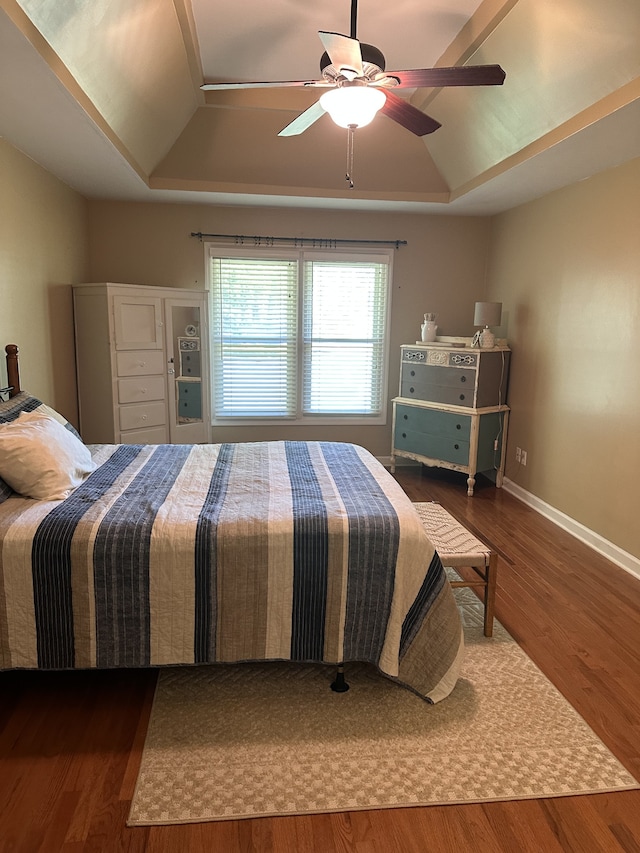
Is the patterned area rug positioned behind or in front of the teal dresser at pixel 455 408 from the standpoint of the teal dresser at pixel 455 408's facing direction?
in front

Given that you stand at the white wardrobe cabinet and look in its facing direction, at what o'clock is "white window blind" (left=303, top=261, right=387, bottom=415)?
The white window blind is roughly at 10 o'clock from the white wardrobe cabinet.

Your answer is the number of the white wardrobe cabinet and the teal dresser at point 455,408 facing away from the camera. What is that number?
0

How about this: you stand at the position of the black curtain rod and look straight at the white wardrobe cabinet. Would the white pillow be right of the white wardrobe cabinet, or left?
left

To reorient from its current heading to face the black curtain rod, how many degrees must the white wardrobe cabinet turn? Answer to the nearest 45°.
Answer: approximately 45° to its left

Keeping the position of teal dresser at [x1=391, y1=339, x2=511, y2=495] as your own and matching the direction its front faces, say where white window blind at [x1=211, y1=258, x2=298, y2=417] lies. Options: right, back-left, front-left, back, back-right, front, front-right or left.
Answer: front-right

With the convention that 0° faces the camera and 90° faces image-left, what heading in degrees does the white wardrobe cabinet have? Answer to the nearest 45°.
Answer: approximately 315°

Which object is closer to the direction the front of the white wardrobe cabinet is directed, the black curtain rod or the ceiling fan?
the ceiling fan

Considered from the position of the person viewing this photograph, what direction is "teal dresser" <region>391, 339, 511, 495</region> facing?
facing the viewer and to the left of the viewer

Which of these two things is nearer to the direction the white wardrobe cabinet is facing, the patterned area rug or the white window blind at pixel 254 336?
the patterned area rug

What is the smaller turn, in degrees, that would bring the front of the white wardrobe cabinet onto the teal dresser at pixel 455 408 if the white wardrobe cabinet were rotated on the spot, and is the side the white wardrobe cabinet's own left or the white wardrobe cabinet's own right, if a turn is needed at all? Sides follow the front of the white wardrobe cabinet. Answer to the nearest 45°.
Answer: approximately 45° to the white wardrobe cabinet's own left
